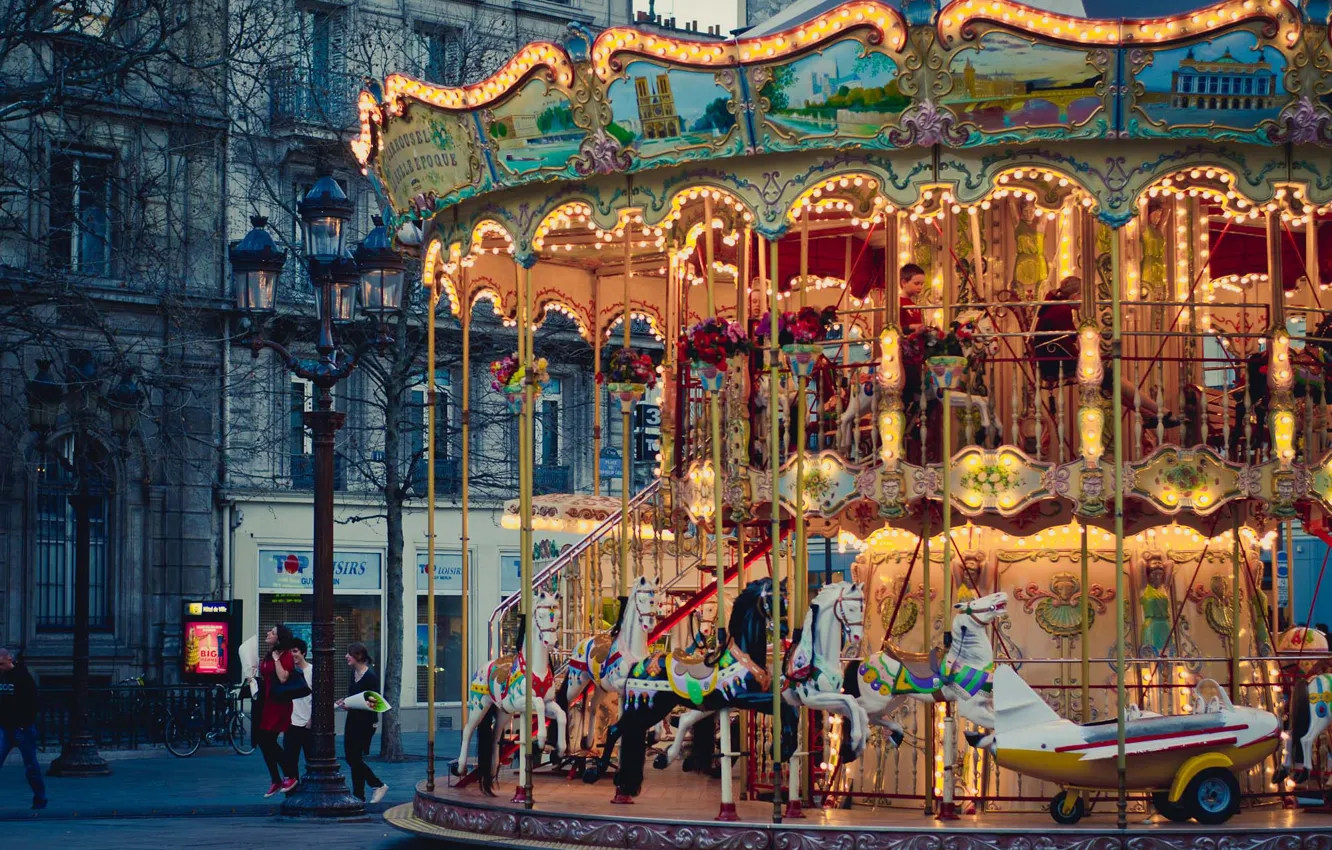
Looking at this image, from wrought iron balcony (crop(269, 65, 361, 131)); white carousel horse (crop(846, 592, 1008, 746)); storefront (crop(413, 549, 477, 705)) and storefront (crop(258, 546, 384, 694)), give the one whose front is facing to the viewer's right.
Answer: the white carousel horse

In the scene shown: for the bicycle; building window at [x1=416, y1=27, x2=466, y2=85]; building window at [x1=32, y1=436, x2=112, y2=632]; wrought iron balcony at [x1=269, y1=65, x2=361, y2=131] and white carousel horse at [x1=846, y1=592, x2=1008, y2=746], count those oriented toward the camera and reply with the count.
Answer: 3

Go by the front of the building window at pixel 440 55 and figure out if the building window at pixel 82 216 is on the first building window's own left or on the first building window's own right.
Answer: on the first building window's own right

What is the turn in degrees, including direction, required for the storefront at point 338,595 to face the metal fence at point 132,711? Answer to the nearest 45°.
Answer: approximately 45° to its right

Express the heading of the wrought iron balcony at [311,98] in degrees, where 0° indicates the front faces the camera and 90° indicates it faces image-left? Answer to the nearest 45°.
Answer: approximately 0°

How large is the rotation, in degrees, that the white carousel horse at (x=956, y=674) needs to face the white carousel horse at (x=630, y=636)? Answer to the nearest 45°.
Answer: approximately 135° to its left
